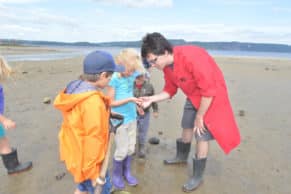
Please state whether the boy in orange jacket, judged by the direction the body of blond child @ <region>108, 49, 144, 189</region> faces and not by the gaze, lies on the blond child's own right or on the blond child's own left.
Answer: on the blond child's own right

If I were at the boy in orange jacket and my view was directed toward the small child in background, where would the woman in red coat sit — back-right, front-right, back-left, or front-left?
front-right

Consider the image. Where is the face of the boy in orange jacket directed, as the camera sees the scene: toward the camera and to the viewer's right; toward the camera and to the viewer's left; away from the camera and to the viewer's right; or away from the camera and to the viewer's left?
away from the camera and to the viewer's right

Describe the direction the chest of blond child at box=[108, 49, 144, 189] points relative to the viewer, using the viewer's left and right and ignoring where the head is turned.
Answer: facing the viewer and to the right of the viewer

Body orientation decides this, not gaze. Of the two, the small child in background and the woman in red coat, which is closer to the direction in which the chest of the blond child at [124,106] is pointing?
the woman in red coat

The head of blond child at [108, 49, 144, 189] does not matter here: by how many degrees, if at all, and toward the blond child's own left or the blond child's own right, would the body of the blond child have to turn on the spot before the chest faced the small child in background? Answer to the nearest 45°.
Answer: approximately 135° to the blond child's own left

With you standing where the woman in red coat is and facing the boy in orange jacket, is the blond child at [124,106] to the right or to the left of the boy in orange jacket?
right
